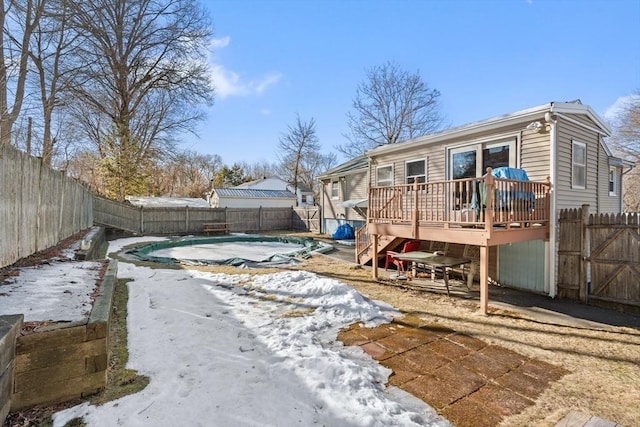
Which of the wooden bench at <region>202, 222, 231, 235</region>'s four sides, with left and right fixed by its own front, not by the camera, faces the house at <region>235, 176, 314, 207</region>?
back

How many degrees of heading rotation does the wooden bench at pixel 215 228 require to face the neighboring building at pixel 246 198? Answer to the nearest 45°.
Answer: approximately 180°

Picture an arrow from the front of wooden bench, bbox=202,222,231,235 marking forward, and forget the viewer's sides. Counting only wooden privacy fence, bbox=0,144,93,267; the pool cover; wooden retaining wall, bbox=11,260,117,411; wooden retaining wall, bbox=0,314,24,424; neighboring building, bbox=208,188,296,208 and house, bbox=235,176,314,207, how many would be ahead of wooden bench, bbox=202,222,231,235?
4

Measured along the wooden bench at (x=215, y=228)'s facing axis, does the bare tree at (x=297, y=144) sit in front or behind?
behind

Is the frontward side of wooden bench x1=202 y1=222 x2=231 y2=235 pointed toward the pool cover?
yes

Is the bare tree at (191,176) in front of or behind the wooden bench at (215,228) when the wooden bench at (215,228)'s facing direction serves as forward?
behind

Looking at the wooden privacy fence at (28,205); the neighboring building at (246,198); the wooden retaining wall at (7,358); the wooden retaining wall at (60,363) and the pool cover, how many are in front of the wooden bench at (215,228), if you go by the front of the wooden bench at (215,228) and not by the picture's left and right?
4

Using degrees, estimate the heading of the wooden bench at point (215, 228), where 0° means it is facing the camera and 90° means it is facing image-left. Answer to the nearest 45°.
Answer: approximately 0°

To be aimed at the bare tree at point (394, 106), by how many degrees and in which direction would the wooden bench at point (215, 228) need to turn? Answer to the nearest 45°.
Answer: approximately 90° to its left

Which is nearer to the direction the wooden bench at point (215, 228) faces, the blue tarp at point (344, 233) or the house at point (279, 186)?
the blue tarp
